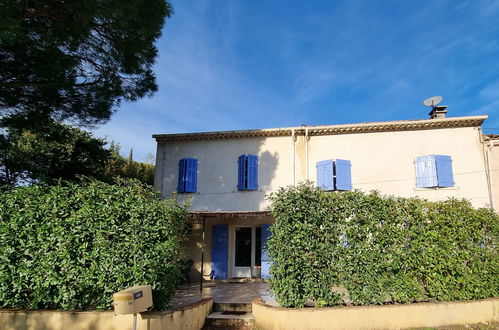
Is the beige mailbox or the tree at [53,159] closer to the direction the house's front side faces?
the beige mailbox

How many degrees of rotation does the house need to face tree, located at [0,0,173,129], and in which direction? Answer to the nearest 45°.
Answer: approximately 45° to its right

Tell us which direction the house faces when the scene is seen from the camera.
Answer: facing the viewer

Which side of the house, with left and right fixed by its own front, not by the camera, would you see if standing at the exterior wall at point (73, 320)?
front

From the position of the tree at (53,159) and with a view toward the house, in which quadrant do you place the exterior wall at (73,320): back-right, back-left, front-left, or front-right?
front-right

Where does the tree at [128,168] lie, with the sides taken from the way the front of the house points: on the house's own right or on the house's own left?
on the house's own right

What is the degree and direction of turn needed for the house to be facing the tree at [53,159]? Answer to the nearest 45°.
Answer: approximately 90° to its right

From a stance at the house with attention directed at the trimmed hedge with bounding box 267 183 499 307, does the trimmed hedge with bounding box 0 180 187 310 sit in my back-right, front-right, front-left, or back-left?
front-right

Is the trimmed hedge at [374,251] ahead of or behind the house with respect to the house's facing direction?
ahead

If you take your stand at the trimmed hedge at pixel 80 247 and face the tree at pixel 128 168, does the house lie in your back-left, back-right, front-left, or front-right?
front-right

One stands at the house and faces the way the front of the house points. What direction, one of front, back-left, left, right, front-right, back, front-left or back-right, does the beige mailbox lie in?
front
